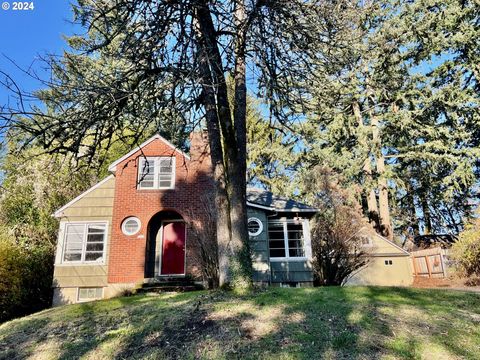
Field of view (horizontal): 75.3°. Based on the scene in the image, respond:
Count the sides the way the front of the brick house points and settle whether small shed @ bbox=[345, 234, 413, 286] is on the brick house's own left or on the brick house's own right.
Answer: on the brick house's own left

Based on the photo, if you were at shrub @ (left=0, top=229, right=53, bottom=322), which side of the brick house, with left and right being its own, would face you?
right

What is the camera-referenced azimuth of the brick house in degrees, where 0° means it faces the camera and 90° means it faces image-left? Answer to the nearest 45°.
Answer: approximately 0°

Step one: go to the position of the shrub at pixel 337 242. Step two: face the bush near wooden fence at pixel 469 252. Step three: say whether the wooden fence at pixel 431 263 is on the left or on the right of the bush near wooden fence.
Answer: left

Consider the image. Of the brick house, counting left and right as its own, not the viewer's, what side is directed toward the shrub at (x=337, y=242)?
left

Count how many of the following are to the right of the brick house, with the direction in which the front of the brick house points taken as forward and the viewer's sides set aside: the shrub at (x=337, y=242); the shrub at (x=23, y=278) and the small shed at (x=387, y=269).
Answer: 1

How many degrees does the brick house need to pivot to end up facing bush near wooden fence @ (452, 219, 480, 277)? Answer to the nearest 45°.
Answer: approximately 90° to its left
